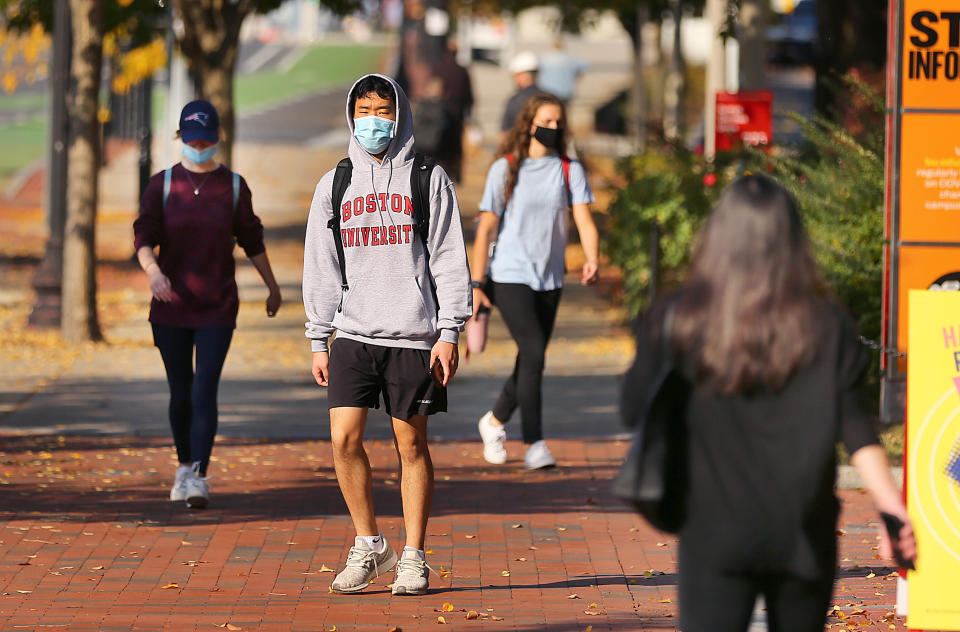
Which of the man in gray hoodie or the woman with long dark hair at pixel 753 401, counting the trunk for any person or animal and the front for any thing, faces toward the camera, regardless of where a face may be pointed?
the man in gray hoodie

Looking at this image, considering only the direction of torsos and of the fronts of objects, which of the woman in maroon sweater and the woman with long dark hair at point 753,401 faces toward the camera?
the woman in maroon sweater

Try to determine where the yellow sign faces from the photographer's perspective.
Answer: facing the viewer

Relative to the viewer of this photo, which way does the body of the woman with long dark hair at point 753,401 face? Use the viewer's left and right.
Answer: facing away from the viewer

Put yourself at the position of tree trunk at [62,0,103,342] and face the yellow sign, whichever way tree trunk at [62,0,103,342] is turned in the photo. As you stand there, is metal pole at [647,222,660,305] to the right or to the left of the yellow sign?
left

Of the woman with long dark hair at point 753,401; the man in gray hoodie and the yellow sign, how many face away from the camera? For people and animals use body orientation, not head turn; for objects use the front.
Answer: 1

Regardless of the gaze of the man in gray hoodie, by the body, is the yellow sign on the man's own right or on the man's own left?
on the man's own left

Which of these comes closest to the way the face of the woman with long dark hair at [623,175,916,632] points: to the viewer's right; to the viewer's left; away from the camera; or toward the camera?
away from the camera

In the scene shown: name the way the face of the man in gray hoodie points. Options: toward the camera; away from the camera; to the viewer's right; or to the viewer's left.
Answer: toward the camera

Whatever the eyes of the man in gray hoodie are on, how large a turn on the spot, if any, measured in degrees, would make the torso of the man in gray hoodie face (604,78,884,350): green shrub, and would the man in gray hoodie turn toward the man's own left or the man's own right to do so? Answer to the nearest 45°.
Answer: approximately 135° to the man's own left

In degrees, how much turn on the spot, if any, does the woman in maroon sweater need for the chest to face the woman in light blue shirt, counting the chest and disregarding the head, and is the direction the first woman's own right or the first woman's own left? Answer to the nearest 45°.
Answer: approximately 90° to the first woman's own left

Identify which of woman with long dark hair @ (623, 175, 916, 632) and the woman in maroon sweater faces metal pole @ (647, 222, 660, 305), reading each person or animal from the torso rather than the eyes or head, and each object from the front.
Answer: the woman with long dark hair

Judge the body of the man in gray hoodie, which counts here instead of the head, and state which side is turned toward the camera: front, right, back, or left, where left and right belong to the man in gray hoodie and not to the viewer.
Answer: front

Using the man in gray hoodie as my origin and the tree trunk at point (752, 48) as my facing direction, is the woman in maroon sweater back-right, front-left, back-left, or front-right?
front-left

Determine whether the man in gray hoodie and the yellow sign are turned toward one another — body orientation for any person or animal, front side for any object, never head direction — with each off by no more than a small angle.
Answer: no

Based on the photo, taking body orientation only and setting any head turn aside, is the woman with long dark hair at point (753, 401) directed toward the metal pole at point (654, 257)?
yes

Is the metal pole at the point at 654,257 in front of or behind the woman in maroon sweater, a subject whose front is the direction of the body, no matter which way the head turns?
behind
